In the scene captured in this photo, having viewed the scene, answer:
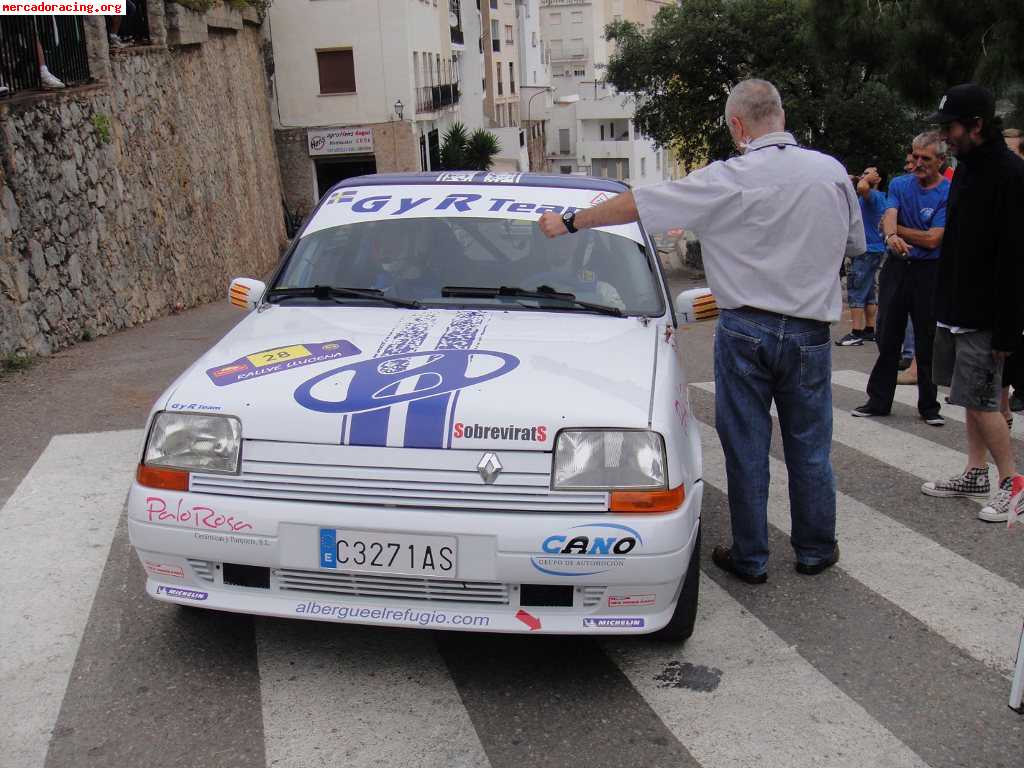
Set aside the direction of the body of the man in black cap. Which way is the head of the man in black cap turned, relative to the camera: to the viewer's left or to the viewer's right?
to the viewer's left

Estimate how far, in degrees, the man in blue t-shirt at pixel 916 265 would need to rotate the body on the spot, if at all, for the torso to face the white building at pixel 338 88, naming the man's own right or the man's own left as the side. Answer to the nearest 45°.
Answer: approximately 90° to the man's own right

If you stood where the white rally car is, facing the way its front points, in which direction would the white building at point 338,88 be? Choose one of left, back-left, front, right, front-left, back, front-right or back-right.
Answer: back

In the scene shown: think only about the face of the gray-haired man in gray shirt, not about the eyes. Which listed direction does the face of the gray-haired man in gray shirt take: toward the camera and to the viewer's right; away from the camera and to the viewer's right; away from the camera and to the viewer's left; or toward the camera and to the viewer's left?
away from the camera and to the viewer's left

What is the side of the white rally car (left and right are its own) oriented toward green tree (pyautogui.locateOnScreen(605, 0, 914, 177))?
back

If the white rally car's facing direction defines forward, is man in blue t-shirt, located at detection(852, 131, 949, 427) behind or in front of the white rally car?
behind

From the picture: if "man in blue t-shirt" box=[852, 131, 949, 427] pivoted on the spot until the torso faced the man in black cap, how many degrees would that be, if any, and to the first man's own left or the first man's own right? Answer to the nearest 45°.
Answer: approximately 45° to the first man's own left

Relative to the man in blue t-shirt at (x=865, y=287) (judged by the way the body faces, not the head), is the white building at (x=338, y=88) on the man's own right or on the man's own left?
on the man's own right

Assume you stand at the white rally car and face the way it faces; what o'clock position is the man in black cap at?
The man in black cap is roughly at 8 o'clock from the white rally car.
